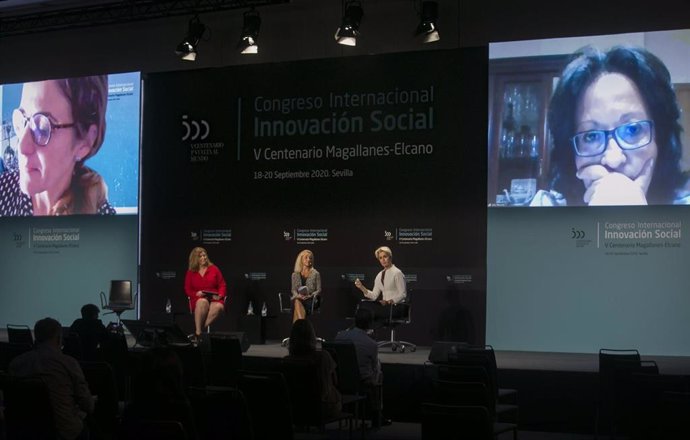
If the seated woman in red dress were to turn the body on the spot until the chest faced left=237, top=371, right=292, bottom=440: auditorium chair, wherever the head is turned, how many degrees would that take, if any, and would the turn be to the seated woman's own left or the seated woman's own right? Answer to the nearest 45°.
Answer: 0° — they already face it

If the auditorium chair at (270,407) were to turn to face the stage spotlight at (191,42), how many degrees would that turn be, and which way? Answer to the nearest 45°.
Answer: approximately 45° to its left

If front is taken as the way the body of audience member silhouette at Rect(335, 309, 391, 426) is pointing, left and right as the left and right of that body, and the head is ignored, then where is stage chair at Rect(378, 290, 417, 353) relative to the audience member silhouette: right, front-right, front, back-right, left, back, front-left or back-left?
front-left

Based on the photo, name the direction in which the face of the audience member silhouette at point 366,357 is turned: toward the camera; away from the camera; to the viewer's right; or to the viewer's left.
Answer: away from the camera

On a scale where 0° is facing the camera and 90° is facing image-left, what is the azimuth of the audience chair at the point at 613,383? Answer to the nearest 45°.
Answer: approximately 225°

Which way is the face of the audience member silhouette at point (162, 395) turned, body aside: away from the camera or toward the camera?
away from the camera

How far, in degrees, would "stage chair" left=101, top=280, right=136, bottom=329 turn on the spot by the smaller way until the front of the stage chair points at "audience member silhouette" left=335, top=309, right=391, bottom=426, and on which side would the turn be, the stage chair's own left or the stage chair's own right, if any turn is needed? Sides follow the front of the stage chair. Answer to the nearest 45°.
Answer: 0° — it already faces them

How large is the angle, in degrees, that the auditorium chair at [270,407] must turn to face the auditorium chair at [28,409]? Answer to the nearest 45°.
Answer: approximately 135° to its left

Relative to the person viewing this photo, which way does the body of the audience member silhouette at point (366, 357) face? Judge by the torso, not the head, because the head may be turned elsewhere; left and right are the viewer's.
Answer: facing away from the viewer and to the right of the viewer

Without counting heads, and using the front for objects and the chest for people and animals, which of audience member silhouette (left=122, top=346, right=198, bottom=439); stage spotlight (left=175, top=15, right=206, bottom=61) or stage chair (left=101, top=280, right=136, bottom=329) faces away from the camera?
the audience member silhouette

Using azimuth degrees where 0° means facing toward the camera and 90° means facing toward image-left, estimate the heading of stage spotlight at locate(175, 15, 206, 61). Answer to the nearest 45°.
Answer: approximately 45°

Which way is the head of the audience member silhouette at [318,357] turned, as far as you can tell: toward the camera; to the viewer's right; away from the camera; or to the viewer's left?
away from the camera

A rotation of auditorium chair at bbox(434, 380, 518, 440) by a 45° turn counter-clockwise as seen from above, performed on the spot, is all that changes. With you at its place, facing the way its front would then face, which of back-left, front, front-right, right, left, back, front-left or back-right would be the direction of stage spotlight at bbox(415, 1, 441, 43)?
front

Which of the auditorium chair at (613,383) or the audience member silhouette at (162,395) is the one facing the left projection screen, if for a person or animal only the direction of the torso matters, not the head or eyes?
the audience member silhouette

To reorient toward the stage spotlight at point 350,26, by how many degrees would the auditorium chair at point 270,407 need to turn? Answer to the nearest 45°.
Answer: approximately 45° to its left
